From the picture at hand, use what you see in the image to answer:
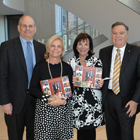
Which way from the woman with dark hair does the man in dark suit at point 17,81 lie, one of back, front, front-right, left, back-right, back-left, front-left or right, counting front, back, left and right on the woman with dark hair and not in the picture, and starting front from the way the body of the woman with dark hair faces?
right

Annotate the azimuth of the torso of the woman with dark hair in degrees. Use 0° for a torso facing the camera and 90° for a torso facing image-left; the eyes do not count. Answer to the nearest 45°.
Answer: approximately 0°
